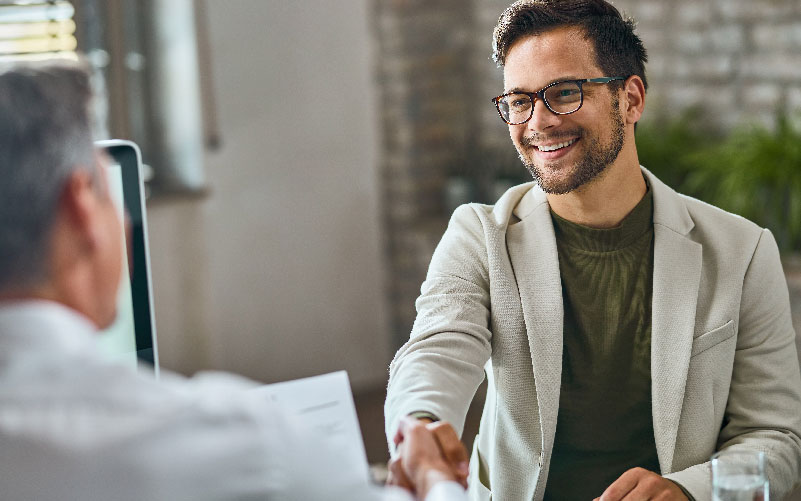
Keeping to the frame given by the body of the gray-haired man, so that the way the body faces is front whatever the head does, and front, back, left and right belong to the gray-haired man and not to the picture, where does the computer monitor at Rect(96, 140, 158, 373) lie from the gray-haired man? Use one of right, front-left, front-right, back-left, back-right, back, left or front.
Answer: front-left

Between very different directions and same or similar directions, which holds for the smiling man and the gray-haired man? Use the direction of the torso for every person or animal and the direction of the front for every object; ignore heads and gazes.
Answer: very different directions

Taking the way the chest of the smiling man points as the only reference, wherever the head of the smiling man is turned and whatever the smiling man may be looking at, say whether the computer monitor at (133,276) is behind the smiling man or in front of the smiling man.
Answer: in front

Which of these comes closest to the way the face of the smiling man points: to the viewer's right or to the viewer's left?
to the viewer's left

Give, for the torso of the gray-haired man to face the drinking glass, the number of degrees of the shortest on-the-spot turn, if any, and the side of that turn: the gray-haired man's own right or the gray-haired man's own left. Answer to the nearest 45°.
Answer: approximately 45° to the gray-haired man's own right

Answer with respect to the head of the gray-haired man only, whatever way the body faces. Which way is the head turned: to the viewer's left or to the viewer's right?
to the viewer's right

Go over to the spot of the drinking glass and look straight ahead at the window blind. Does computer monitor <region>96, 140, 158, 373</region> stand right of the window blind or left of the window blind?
left

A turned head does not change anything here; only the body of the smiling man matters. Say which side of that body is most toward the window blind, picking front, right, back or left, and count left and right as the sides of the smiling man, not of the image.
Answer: right

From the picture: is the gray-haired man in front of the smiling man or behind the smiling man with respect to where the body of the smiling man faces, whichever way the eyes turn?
in front

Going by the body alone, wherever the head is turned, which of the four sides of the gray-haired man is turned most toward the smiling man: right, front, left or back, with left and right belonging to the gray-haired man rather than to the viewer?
front

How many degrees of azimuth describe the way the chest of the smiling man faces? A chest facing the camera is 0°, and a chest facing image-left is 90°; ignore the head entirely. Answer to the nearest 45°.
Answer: approximately 45°

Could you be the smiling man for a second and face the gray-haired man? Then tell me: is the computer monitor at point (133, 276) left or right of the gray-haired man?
right
